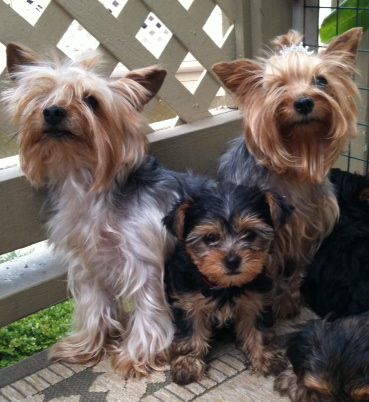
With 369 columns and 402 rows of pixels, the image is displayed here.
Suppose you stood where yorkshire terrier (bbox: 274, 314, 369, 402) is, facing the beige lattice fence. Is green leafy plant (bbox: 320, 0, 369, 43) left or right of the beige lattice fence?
right

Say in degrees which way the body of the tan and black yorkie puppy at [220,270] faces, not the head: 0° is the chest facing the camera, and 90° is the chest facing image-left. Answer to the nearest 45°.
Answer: approximately 0°

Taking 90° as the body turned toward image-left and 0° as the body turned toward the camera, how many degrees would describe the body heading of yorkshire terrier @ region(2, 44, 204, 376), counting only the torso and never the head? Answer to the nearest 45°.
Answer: approximately 45°

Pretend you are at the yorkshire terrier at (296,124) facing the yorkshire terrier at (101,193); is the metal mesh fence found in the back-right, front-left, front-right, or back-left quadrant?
back-right

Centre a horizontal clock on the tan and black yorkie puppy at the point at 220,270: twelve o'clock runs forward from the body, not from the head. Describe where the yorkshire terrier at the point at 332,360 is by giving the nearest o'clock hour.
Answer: The yorkshire terrier is roughly at 10 o'clock from the tan and black yorkie puppy.

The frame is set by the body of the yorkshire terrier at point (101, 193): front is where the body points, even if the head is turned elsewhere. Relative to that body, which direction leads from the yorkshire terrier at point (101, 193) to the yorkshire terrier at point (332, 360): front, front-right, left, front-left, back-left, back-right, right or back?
left

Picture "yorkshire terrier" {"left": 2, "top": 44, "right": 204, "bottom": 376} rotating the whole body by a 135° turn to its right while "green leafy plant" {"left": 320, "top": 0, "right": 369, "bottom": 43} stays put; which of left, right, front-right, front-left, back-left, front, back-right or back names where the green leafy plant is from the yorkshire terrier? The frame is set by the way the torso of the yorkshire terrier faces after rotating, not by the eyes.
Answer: front-right

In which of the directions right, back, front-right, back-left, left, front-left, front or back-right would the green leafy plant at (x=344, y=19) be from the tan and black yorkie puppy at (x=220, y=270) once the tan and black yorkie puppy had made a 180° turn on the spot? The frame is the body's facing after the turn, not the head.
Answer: front

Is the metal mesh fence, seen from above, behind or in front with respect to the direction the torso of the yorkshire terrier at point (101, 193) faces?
behind

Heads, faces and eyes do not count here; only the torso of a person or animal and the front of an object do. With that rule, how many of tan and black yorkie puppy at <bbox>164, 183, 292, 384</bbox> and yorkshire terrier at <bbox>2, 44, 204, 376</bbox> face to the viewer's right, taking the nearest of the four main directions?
0
